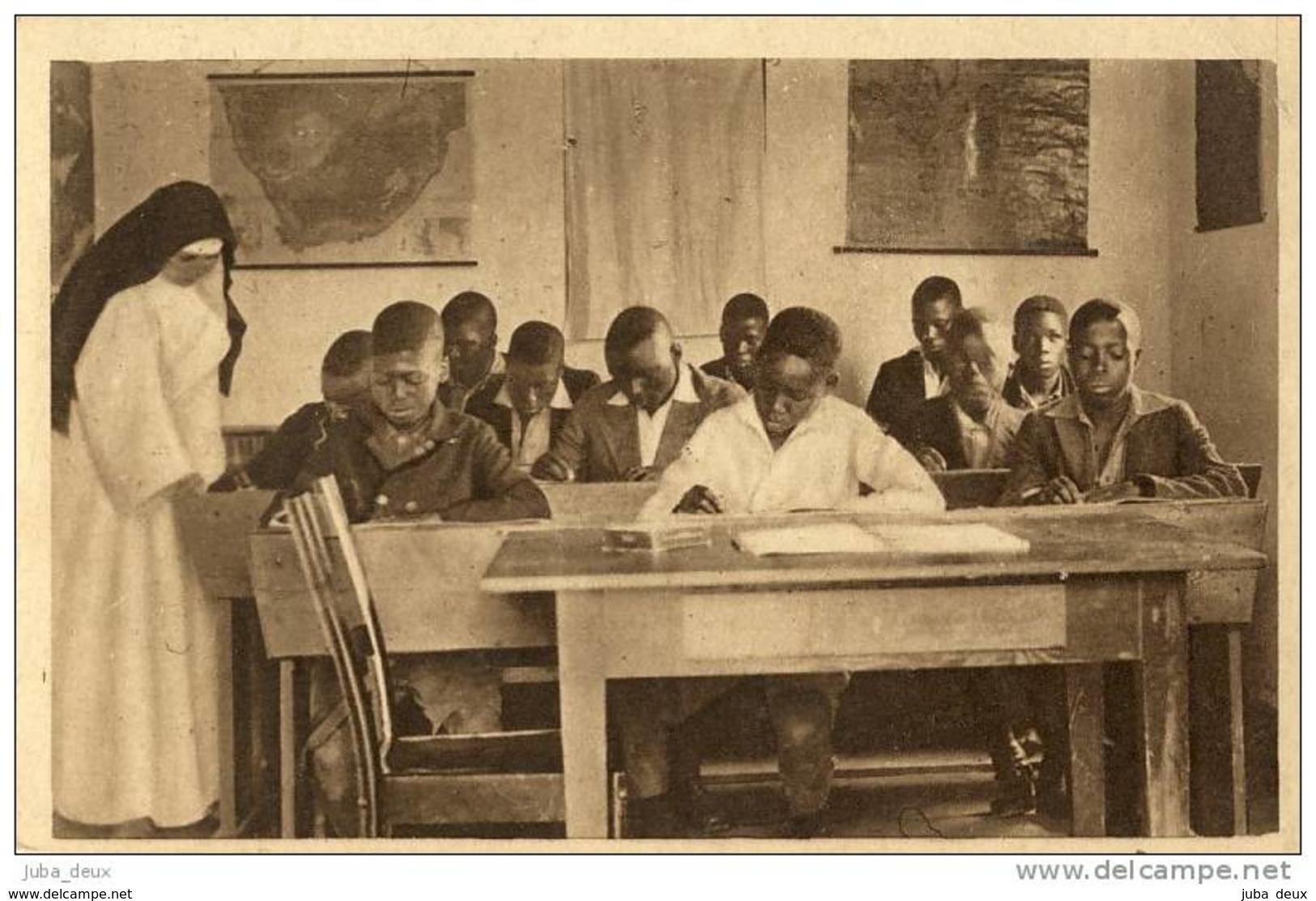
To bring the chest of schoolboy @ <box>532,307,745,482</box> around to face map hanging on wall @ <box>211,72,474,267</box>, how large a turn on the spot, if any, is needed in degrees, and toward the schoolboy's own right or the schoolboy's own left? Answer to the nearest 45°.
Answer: approximately 90° to the schoolboy's own right

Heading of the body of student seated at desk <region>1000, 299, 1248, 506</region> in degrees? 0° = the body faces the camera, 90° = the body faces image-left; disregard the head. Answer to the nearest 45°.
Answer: approximately 0°

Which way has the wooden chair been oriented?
to the viewer's right

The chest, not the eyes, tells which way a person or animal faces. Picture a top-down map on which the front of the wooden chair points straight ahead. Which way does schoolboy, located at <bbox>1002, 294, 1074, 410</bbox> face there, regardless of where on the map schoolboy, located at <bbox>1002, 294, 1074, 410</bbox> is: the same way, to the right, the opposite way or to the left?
to the right

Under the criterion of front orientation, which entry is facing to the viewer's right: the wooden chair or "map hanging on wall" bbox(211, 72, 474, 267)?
the wooden chair

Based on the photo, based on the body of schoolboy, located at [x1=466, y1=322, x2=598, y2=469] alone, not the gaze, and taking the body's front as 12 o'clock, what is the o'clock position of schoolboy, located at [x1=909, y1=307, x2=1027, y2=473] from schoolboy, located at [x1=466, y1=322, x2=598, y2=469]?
schoolboy, located at [x1=909, y1=307, x2=1027, y2=473] is roughly at 9 o'clock from schoolboy, located at [x1=466, y1=322, x2=598, y2=469].
